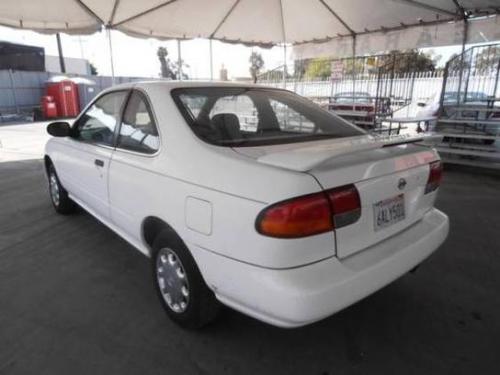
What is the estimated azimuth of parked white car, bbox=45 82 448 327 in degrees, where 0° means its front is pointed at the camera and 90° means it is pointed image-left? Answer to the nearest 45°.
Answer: approximately 135°

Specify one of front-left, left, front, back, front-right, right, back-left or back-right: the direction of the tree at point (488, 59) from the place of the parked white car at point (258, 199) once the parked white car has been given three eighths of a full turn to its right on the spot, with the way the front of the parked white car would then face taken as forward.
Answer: front-left

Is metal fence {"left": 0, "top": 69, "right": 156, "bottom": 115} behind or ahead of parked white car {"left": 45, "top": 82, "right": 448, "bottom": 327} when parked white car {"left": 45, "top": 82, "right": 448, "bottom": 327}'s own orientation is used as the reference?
ahead

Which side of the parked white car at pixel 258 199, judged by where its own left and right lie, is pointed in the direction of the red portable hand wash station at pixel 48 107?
front
